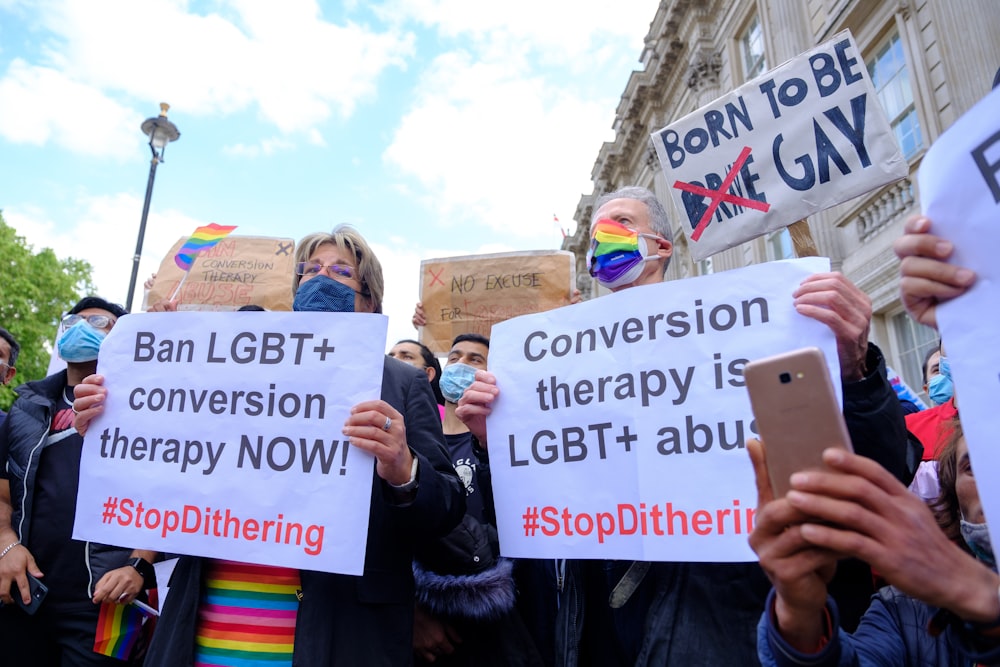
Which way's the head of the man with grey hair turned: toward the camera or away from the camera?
toward the camera

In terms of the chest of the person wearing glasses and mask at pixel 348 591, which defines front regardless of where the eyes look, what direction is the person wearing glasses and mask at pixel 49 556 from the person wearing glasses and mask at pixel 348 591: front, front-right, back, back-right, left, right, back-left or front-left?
right

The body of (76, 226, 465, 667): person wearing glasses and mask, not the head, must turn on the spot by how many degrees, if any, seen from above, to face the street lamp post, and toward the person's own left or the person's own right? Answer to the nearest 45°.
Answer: approximately 135° to the person's own right

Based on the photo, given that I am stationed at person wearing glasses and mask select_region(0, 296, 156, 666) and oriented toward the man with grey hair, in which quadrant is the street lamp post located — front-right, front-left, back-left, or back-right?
back-left

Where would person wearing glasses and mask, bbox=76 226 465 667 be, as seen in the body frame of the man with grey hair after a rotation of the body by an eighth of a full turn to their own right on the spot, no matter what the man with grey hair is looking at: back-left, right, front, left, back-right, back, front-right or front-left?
front

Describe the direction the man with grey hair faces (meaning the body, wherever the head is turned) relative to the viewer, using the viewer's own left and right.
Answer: facing the viewer and to the left of the viewer

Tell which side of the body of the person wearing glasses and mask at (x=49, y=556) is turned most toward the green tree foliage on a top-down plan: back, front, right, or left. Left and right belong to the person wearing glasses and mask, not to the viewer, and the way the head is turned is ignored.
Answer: back

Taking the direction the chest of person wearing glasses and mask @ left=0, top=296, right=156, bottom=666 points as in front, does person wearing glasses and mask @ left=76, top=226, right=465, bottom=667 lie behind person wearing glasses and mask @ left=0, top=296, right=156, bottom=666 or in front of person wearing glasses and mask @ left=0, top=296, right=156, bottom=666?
in front

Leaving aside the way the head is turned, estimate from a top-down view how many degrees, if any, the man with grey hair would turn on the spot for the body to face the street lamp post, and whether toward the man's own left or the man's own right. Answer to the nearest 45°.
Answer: approximately 90° to the man's own right

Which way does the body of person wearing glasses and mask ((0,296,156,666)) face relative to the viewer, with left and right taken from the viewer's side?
facing the viewer

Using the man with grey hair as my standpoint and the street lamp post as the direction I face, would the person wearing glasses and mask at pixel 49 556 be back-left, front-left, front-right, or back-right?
front-left

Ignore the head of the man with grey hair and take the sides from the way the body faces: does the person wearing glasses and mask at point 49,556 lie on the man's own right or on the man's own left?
on the man's own right
